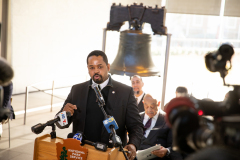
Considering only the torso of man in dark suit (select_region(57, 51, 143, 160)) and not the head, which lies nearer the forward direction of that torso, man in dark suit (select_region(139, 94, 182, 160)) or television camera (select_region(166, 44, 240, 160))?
the television camera

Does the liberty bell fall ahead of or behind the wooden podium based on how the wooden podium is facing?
behind

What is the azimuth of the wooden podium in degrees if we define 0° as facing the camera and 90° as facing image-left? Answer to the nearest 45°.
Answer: approximately 0°

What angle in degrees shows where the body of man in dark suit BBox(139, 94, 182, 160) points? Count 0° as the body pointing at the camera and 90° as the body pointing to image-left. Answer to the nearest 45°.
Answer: approximately 45°

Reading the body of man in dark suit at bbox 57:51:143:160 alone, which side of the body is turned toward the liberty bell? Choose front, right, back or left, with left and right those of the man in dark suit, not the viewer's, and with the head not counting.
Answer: back

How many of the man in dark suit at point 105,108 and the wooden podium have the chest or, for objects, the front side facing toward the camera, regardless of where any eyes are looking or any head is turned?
2

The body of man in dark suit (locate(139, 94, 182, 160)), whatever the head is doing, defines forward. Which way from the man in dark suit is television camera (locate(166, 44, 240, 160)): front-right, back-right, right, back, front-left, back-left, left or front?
front-left
